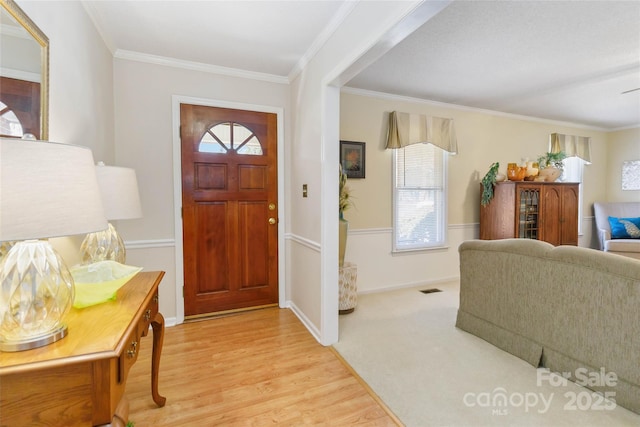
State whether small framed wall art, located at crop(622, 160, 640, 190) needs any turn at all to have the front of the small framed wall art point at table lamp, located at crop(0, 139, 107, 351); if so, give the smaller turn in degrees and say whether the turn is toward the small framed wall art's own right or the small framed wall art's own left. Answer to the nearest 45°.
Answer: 0° — it already faces it

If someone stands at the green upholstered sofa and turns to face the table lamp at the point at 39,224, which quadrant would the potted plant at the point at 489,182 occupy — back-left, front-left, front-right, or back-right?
back-right

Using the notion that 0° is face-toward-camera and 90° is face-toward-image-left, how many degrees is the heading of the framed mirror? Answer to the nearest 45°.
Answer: approximately 315°

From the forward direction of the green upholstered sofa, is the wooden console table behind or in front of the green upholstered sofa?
behind

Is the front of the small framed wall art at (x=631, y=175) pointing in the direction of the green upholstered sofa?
yes

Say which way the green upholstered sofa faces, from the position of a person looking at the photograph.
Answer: facing away from the viewer and to the right of the viewer

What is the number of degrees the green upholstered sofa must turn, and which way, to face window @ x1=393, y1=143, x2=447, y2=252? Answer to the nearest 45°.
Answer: approximately 90° to its left

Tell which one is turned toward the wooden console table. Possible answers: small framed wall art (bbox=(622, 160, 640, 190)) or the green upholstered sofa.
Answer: the small framed wall art

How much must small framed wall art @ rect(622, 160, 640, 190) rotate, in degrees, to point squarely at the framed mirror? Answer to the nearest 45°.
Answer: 0° — it already faces it

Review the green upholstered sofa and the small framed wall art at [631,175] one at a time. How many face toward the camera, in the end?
1

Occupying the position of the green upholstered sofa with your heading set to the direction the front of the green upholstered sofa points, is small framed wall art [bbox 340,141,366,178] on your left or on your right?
on your left
